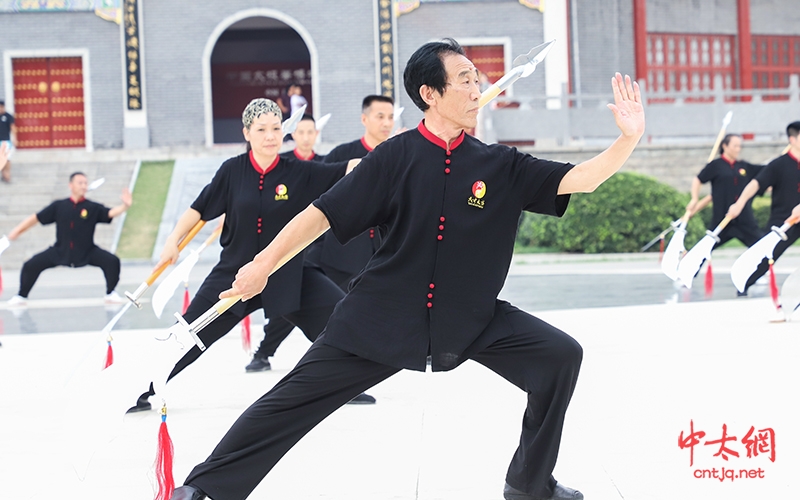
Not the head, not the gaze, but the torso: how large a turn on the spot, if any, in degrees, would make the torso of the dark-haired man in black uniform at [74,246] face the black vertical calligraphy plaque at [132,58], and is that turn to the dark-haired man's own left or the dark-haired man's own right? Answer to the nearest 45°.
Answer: approximately 180°

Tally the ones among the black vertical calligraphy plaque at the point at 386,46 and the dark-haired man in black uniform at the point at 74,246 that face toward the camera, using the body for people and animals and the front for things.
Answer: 2

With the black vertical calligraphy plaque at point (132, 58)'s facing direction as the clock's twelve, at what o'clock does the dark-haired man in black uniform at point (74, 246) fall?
The dark-haired man in black uniform is roughly at 12 o'clock from the black vertical calligraphy plaque.

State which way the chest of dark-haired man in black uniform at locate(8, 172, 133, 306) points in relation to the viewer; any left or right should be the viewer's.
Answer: facing the viewer

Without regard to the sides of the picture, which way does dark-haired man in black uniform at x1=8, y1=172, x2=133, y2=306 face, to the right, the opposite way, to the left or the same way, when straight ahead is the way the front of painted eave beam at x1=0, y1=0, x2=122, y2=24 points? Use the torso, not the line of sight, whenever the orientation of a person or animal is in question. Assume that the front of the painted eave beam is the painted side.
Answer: the same way

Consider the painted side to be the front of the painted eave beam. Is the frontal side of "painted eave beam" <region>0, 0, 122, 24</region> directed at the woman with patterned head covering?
yes

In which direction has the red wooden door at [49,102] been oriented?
toward the camera

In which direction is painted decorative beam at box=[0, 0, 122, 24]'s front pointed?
toward the camera

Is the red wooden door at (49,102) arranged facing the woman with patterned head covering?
yes

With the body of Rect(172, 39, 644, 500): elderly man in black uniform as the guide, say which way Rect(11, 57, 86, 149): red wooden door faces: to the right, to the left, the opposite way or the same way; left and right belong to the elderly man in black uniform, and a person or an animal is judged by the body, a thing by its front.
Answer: the same way

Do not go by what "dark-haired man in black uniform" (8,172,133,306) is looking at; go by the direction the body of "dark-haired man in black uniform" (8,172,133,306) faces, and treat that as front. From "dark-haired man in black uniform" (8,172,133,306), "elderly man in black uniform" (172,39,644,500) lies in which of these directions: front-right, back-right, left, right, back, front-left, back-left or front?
front

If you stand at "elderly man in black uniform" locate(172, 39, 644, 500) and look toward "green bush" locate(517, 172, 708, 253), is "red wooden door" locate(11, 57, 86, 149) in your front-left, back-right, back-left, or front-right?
front-left

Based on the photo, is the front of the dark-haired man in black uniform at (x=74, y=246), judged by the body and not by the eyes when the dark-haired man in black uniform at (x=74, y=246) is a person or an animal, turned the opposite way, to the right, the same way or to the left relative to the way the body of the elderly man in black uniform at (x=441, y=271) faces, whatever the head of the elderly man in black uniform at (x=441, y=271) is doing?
the same way

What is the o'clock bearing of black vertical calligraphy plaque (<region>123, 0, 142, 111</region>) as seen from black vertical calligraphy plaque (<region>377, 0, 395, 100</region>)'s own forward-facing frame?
black vertical calligraphy plaque (<region>123, 0, 142, 111</region>) is roughly at 3 o'clock from black vertical calligraphy plaque (<region>377, 0, 395, 100</region>).

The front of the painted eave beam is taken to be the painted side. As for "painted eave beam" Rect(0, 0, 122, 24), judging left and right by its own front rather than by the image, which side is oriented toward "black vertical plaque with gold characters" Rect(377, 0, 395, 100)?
left

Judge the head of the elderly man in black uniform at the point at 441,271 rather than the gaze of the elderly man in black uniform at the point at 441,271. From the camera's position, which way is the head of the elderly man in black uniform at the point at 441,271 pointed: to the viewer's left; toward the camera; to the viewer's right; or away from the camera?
to the viewer's right

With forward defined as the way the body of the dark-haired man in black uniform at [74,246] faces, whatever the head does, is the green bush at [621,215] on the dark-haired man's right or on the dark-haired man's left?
on the dark-haired man's left

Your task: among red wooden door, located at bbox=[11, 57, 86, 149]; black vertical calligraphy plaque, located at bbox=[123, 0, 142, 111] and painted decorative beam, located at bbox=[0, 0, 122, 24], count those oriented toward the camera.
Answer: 3

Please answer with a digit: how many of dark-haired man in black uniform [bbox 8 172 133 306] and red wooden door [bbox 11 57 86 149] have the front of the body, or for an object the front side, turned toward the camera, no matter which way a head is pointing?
2

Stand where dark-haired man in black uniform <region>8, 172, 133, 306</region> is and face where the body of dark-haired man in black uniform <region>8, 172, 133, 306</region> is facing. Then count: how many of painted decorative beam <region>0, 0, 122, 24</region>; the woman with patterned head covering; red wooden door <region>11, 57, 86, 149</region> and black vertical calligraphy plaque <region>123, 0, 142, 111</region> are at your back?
3
